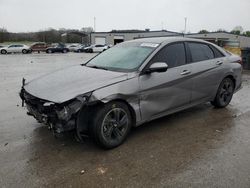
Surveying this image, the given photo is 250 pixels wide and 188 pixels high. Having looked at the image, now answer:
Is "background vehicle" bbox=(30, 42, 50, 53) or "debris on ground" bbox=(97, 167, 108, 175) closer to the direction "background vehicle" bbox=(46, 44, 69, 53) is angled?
the background vehicle

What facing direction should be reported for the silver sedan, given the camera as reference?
facing the viewer and to the left of the viewer

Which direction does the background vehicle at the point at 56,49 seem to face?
to the viewer's left

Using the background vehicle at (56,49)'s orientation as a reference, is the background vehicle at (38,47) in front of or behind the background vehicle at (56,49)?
in front

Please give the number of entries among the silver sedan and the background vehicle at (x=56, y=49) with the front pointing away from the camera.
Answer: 0

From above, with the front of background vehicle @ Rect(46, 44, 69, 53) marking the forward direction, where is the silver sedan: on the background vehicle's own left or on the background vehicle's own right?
on the background vehicle's own left

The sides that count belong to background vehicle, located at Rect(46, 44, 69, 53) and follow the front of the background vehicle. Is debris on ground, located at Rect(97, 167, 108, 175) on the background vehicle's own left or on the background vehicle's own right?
on the background vehicle's own left

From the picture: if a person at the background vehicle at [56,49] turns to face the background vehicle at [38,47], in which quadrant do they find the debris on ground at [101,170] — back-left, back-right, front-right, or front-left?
back-left

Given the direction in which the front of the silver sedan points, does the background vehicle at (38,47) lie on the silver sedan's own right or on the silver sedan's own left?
on the silver sedan's own right
